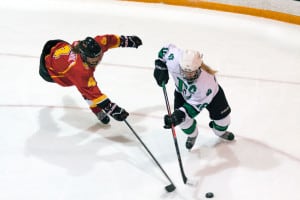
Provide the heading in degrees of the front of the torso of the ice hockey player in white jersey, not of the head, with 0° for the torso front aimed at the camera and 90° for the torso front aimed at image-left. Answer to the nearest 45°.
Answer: approximately 45°

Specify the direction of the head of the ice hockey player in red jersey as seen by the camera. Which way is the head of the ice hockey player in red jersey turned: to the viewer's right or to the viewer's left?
to the viewer's right

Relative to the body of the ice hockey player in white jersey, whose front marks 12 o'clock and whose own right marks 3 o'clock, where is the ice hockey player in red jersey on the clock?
The ice hockey player in red jersey is roughly at 2 o'clock from the ice hockey player in white jersey.
